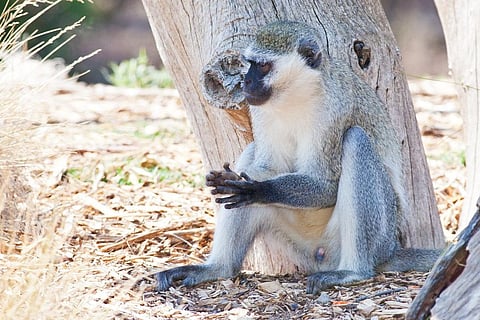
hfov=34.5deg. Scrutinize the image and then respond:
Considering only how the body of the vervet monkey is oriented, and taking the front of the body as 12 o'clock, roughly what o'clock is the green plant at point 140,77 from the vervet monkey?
The green plant is roughly at 4 o'clock from the vervet monkey.

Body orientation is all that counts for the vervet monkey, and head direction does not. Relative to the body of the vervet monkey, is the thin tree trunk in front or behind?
behind

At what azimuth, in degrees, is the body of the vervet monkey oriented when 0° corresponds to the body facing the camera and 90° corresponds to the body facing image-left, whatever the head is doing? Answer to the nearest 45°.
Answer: approximately 45°
